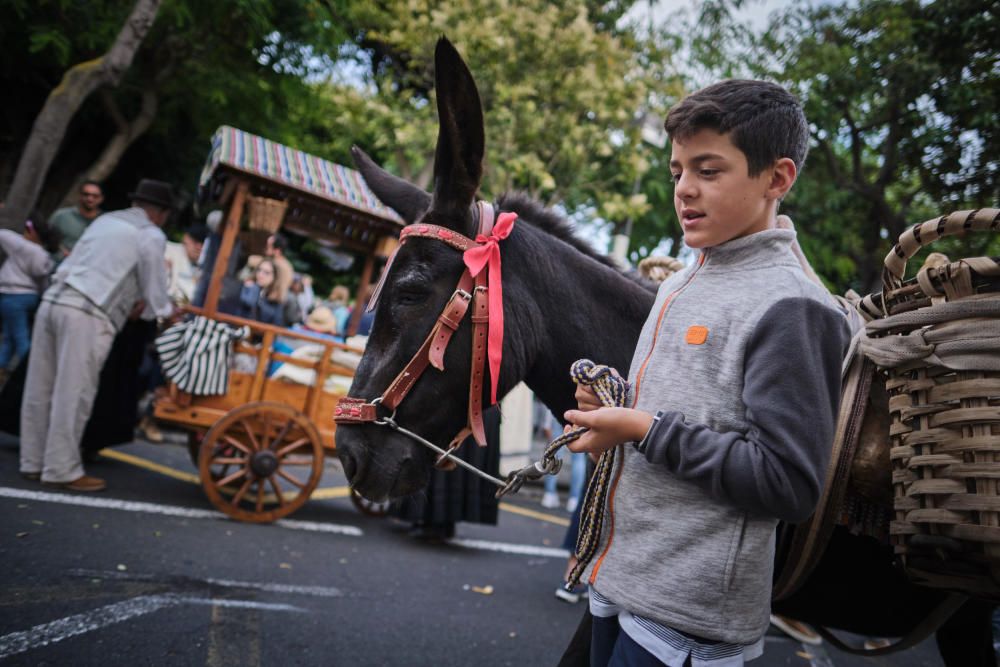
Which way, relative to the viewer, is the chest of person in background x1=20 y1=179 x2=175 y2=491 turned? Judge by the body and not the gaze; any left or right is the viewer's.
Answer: facing away from the viewer and to the right of the viewer

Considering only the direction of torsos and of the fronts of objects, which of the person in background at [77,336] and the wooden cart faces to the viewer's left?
the wooden cart

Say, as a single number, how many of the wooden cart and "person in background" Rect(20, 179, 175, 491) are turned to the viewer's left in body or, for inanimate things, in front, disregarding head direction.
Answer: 1

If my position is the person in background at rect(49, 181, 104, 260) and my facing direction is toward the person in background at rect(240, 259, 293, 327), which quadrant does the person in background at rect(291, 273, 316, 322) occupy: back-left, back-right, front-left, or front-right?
front-left

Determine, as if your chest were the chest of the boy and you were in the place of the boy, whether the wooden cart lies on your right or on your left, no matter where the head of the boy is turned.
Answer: on your right

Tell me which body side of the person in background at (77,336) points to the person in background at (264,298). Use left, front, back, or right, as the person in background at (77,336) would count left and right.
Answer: front

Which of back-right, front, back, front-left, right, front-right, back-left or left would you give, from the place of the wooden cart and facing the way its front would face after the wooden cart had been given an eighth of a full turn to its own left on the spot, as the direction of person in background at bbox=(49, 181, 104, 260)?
right

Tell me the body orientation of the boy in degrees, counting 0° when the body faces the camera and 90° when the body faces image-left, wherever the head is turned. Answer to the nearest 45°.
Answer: approximately 45°

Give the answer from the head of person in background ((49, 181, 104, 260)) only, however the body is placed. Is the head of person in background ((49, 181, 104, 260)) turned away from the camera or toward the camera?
toward the camera

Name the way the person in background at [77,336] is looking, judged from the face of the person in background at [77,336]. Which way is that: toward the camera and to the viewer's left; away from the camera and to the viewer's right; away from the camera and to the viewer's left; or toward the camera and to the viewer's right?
away from the camera and to the viewer's right

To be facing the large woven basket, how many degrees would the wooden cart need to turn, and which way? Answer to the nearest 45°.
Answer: approximately 90° to its left

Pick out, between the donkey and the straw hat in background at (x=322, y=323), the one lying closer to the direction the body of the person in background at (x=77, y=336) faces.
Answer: the straw hat in background
